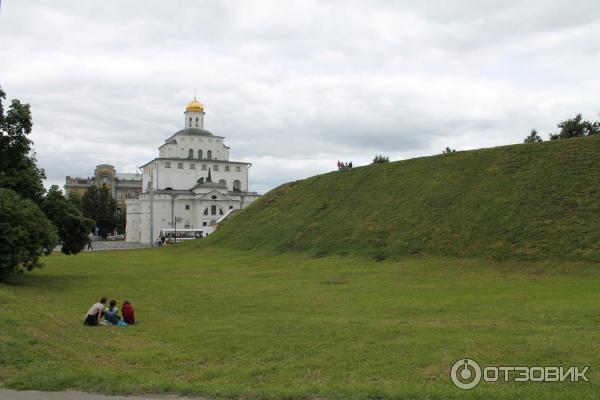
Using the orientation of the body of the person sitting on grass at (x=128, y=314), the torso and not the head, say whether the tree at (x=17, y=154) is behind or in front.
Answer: in front

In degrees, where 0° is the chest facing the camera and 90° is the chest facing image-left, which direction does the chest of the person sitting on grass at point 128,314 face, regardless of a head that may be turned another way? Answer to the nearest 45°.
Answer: approximately 180°

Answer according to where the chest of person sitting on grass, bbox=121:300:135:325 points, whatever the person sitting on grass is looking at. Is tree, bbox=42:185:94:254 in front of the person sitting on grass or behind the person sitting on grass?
in front

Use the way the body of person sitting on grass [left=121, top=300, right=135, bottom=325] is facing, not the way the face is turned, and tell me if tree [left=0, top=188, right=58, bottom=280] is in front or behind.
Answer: in front
